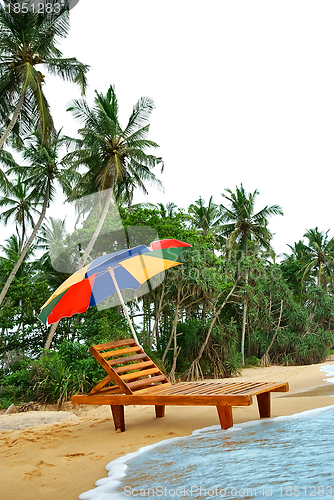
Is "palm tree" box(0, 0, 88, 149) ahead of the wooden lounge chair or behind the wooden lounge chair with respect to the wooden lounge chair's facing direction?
behind

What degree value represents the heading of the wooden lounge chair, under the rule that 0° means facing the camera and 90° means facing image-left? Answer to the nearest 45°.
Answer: approximately 315°

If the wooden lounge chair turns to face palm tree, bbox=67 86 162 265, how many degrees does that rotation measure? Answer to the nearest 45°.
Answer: approximately 135° to its left

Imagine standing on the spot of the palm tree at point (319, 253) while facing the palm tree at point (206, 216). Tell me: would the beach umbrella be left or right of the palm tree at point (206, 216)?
left

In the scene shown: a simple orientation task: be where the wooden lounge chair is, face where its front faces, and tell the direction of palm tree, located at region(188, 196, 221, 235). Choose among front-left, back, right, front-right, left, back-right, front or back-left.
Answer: back-left
